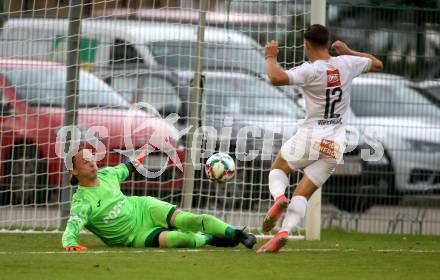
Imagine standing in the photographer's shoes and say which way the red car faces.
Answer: facing to the right of the viewer

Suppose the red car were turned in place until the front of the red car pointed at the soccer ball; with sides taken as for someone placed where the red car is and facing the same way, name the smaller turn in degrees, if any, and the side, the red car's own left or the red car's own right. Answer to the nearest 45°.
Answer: approximately 45° to the red car's own right
